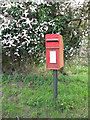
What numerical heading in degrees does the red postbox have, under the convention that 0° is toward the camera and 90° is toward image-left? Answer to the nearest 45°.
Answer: approximately 0°
